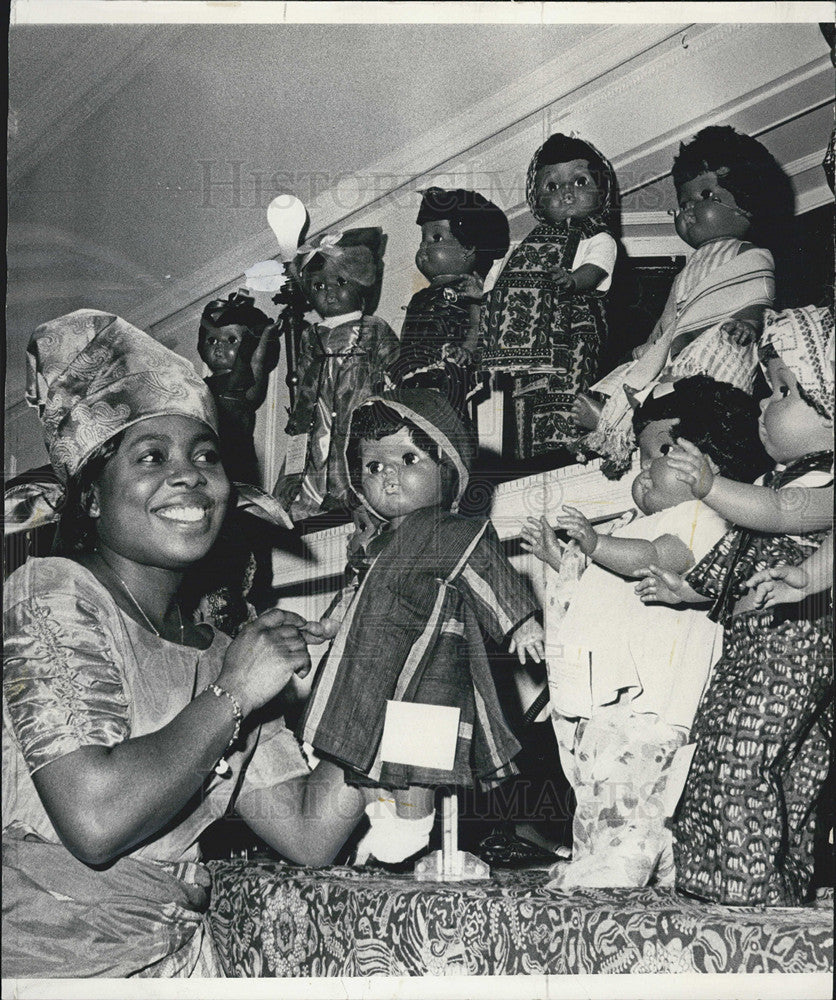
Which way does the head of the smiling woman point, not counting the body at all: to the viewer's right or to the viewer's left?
to the viewer's right

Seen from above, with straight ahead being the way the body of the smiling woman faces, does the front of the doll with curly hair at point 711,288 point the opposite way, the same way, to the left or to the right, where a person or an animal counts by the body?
to the right

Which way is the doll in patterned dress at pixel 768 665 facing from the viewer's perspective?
to the viewer's left

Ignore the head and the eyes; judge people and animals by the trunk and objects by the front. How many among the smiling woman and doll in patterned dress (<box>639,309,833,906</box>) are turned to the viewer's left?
1

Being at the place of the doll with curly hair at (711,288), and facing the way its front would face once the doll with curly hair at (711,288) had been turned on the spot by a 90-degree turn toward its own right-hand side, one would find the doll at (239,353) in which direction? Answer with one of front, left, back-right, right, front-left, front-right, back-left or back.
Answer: front-left

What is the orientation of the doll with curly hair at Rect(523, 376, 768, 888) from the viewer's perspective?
to the viewer's left

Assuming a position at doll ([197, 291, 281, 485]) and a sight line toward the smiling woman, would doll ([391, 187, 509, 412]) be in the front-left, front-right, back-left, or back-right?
back-left
